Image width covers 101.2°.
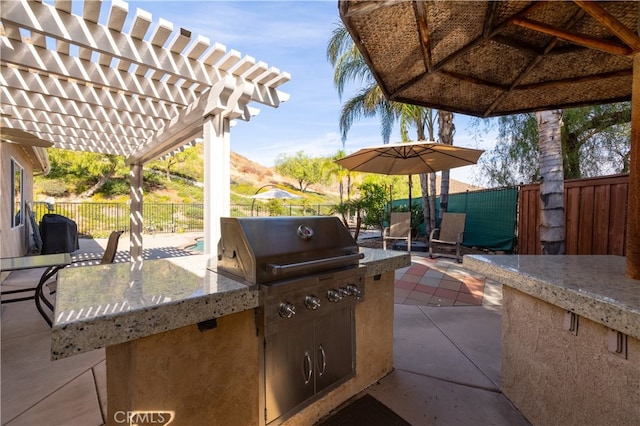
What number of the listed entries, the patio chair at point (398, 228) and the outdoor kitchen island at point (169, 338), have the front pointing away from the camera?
0

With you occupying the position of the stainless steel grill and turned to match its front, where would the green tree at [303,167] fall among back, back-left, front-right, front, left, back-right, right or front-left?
back-left

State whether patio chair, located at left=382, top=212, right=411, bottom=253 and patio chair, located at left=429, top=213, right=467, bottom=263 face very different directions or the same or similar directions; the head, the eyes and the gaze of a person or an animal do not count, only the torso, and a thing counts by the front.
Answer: same or similar directions

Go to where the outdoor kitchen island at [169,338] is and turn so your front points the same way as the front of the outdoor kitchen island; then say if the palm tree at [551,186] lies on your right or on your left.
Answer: on your left

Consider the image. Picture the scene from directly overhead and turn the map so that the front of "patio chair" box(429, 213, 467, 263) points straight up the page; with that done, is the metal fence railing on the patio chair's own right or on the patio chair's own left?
on the patio chair's own right

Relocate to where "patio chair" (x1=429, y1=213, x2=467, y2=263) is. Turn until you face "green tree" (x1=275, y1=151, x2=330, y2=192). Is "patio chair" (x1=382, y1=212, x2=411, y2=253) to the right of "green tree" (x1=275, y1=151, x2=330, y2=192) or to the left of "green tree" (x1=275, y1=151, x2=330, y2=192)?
left

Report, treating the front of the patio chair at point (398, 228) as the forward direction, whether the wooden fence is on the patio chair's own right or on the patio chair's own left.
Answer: on the patio chair's own left

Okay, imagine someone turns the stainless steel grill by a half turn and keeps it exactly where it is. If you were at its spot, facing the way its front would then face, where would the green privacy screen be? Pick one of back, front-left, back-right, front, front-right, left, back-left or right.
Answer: right

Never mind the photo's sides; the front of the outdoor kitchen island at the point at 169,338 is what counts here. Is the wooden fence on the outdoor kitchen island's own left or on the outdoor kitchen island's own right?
on the outdoor kitchen island's own left

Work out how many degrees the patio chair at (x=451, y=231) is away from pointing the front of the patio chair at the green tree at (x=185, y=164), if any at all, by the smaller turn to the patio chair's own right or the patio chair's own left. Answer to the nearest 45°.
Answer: approximately 90° to the patio chair's own right

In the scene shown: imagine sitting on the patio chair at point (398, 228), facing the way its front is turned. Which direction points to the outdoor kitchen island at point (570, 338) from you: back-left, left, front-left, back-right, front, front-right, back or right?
front-left

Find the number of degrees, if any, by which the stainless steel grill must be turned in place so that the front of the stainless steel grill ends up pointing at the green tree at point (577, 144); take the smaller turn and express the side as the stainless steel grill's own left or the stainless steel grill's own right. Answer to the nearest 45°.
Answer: approximately 90° to the stainless steel grill's own left

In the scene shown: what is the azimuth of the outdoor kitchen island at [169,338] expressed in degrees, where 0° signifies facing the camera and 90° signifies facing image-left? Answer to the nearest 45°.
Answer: approximately 315°

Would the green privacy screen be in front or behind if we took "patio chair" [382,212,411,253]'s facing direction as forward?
behind

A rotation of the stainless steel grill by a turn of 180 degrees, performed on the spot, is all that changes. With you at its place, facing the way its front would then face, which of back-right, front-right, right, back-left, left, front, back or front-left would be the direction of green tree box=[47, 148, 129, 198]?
front

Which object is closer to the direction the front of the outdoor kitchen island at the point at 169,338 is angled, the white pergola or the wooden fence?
the wooden fence

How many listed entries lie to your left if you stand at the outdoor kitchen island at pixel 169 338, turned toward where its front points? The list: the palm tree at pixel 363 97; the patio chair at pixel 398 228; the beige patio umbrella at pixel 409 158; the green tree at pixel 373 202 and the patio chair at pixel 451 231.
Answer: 5

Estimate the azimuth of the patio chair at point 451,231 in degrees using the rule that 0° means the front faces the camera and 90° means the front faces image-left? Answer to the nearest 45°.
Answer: approximately 45°

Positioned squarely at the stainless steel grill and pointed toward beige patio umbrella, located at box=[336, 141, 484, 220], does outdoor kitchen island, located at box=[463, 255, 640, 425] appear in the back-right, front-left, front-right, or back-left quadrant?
front-right

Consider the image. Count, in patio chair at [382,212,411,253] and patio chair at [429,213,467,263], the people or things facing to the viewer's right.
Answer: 0
